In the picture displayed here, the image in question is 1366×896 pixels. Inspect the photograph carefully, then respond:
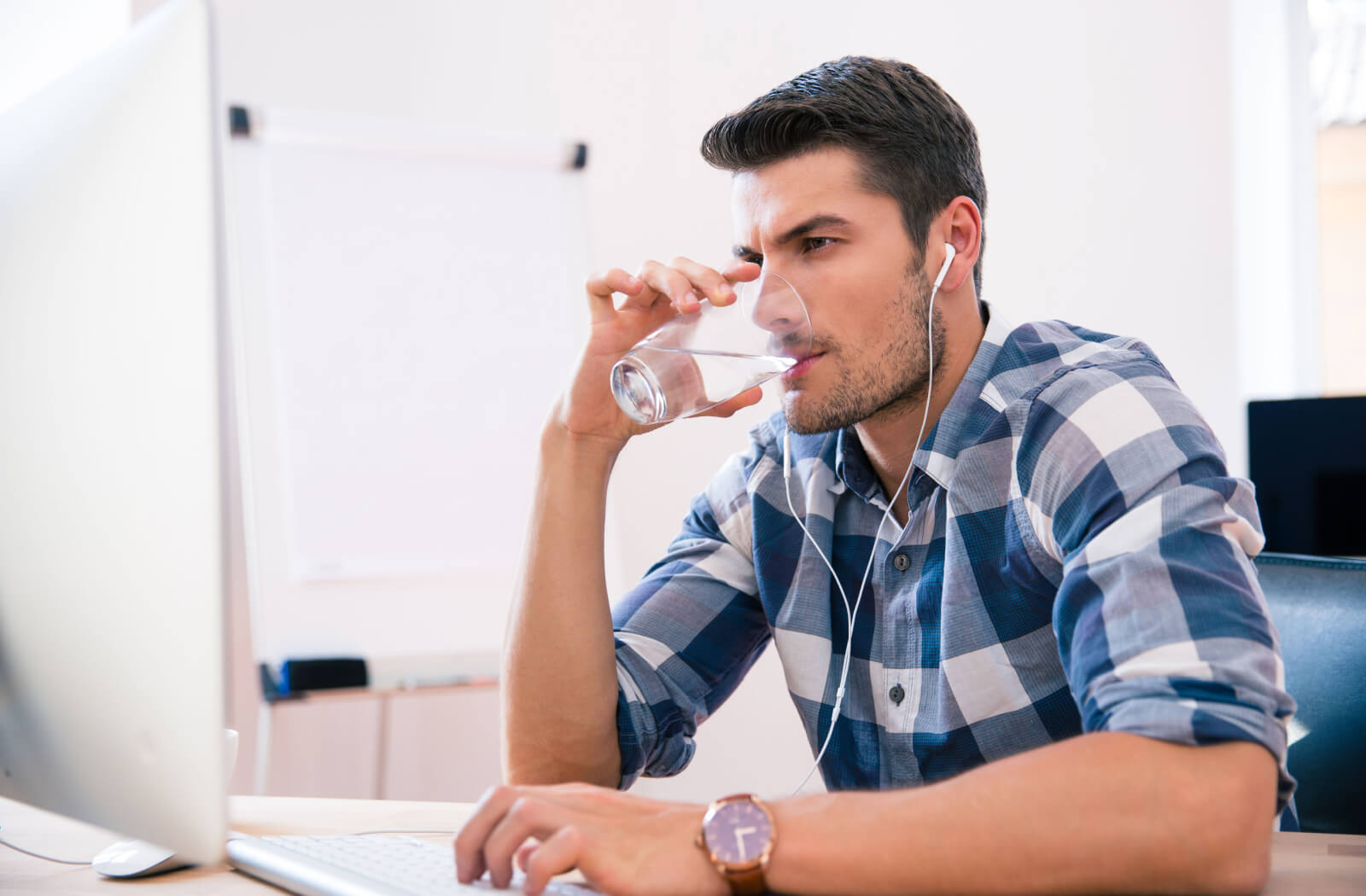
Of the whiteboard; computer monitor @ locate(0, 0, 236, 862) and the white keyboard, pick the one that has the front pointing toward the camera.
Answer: the whiteboard

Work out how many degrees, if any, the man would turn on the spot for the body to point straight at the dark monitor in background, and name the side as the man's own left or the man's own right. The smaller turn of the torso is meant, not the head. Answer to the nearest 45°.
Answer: approximately 180°

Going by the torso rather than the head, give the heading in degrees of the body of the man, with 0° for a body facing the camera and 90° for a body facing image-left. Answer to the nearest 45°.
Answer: approximately 45°

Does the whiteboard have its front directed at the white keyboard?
yes

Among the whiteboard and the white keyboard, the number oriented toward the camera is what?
1

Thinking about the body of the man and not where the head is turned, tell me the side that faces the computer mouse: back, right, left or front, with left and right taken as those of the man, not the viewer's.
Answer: front

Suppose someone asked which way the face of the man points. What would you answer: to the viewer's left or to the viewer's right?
to the viewer's left

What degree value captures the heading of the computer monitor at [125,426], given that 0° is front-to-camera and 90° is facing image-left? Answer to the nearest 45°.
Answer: approximately 225°

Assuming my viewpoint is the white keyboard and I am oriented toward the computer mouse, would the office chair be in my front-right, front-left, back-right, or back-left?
back-right

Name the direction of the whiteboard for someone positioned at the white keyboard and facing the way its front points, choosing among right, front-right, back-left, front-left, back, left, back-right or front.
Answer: front-left

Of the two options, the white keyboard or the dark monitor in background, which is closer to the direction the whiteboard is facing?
the white keyboard

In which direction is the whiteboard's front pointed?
toward the camera

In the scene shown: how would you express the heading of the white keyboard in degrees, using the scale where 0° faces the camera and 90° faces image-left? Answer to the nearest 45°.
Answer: approximately 225°

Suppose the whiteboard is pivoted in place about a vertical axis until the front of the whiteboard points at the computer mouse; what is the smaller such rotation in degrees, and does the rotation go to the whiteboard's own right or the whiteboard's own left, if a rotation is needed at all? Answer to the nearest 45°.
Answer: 0° — it already faces it
